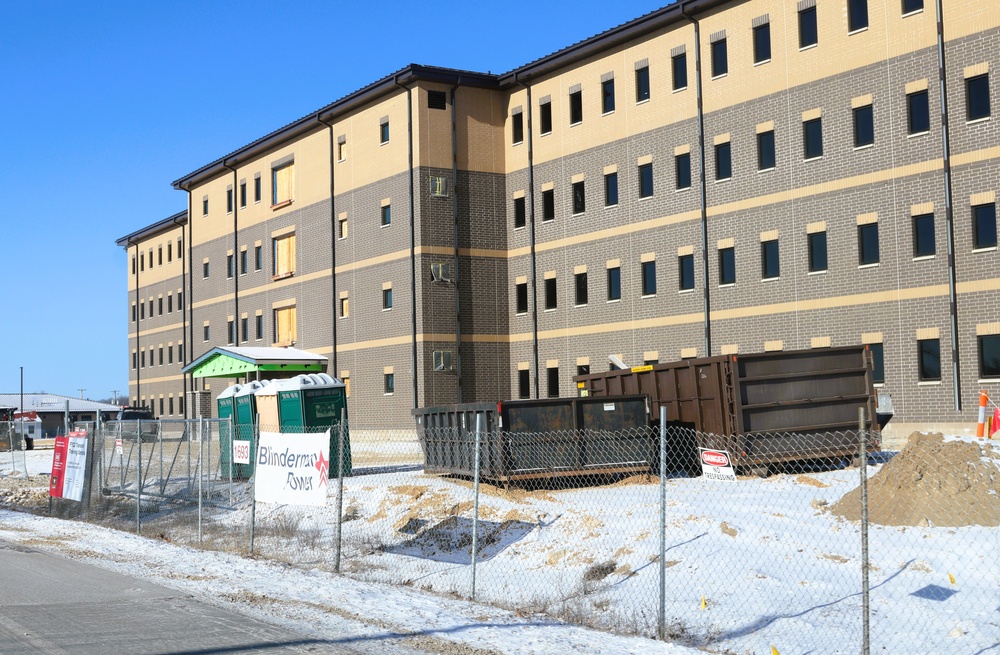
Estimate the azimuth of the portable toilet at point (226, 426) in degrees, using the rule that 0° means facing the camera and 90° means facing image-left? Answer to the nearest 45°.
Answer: approximately 45°

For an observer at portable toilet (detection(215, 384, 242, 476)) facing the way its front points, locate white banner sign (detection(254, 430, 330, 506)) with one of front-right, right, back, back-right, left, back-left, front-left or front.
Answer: front-left

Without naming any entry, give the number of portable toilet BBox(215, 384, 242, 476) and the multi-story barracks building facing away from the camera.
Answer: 0

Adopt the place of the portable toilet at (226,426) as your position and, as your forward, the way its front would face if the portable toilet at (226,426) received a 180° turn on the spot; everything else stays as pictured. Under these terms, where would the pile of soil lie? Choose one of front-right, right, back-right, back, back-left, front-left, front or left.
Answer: right

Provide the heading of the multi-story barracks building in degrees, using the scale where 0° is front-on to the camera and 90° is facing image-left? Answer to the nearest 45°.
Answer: approximately 45°

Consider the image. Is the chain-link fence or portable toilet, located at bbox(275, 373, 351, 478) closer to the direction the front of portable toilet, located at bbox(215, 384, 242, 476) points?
the chain-link fence

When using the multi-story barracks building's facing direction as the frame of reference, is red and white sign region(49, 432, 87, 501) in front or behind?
in front

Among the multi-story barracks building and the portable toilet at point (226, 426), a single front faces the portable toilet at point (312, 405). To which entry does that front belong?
the multi-story barracks building

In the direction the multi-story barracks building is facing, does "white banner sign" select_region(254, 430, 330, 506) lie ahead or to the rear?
ahead

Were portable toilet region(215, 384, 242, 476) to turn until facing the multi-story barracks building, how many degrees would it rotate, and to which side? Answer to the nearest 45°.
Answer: approximately 180°

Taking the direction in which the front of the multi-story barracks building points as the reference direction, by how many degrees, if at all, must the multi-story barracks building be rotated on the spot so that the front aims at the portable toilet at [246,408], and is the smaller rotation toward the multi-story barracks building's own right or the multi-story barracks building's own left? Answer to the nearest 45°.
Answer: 0° — it already faces it
